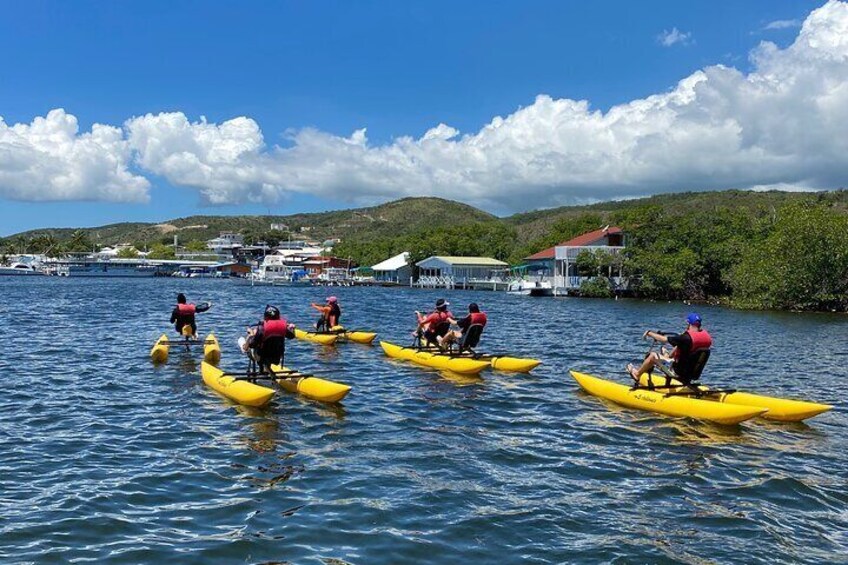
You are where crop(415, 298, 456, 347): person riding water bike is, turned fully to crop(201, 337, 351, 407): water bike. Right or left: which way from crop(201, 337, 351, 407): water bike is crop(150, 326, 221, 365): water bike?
right

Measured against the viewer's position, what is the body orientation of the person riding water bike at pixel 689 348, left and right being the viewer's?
facing away from the viewer and to the left of the viewer

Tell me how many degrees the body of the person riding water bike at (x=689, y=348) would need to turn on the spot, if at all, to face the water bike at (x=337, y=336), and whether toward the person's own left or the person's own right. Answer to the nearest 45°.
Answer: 0° — they already face it

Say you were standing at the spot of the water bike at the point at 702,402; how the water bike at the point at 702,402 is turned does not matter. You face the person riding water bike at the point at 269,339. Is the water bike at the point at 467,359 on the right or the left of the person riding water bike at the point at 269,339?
right

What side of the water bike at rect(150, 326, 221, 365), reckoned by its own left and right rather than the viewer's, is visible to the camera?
back

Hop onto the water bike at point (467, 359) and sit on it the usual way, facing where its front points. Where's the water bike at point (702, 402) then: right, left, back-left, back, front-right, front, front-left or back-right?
back

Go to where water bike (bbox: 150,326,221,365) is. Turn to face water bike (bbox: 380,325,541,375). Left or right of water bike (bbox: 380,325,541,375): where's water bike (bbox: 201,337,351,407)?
right

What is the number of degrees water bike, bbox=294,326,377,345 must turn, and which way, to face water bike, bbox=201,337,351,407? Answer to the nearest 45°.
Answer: approximately 90° to its left

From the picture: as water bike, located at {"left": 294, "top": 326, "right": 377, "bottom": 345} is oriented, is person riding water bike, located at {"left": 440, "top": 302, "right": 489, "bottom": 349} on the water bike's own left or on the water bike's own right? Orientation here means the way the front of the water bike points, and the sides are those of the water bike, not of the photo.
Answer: on the water bike's own left

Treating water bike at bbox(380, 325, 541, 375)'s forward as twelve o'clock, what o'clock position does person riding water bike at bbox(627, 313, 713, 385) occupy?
The person riding water bike is roughly at 6 o'clock from the water bike.

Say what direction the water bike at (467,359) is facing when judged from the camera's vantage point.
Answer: facing away from the viewer and to the left of the viewer
